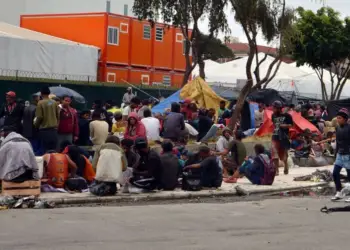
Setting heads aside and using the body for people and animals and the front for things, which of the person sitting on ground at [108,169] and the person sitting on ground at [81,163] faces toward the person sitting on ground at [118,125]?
the person sitting on ground at [108,169]

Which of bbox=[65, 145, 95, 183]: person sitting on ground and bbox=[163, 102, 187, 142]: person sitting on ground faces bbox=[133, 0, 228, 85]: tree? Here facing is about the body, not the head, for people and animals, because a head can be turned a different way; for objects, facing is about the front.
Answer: bbox=[163, 102, 187, 142]: person sitting on ground

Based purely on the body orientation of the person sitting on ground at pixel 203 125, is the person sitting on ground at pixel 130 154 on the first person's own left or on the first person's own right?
on the first person's own left

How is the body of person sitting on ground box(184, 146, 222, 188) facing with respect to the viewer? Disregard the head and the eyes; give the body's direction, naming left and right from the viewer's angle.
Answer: facing away from the viewer and to the left of the viewer

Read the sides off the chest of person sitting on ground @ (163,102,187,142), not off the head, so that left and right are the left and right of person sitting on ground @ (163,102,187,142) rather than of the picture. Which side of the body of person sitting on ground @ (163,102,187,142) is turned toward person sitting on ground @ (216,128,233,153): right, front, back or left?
right

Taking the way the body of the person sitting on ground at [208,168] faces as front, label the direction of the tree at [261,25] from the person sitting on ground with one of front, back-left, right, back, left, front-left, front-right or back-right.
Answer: front-right

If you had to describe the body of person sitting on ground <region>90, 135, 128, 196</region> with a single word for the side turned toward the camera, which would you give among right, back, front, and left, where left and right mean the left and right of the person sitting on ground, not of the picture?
back

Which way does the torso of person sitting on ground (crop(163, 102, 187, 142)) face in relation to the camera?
away from the camera

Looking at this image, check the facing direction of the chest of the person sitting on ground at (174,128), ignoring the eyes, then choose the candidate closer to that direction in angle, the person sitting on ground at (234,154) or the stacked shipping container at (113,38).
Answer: the stacked shipping container
